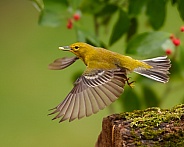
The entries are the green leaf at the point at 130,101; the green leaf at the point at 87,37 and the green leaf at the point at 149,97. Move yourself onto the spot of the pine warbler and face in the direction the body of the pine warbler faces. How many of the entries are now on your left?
0

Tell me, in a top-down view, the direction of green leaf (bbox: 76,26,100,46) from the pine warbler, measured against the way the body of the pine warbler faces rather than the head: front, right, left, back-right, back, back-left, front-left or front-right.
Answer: right

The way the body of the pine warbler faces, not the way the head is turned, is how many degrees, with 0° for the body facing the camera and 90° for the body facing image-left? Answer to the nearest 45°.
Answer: approximately 90°

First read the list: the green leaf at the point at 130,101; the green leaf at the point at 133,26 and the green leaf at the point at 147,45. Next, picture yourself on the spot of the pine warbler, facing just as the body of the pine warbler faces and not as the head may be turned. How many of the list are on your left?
0
